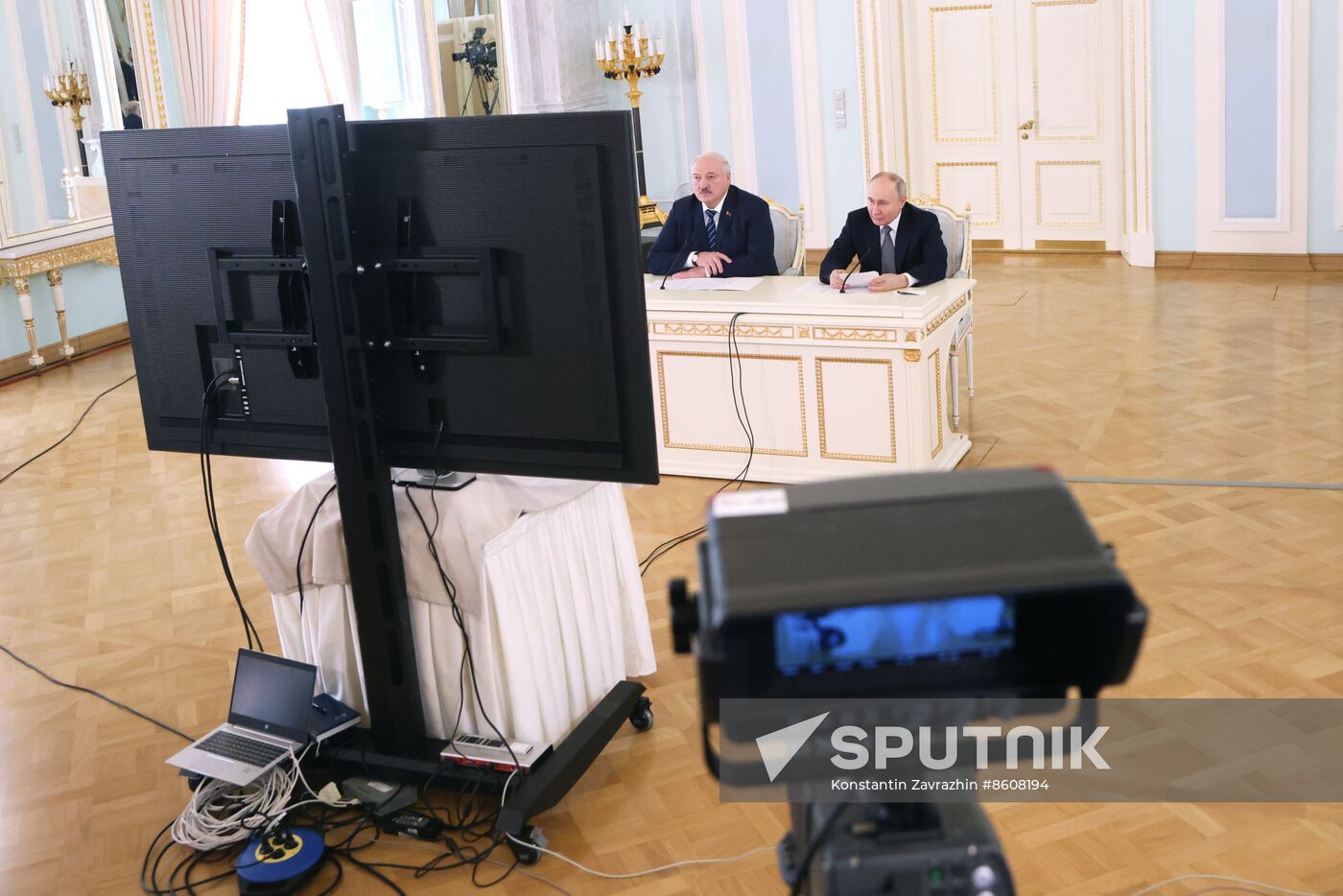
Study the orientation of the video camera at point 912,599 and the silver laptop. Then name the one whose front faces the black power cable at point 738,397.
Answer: the video camera

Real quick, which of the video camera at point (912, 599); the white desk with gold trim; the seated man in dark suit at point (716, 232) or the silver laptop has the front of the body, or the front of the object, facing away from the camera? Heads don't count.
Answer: the video camera

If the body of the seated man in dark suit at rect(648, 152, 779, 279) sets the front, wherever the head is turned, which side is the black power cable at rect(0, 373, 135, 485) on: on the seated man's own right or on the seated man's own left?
on the seated man's own right

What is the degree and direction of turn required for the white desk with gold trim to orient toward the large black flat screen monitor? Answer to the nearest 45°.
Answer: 0° — it already faces it

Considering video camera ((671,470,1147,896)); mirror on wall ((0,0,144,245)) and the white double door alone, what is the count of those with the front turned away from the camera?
1

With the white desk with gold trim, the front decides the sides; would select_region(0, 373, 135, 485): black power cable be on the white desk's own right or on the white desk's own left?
on the white desk's own right

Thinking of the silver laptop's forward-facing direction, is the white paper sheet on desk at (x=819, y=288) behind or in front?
behind

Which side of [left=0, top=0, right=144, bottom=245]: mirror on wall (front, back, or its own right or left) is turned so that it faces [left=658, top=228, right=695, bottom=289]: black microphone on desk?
front

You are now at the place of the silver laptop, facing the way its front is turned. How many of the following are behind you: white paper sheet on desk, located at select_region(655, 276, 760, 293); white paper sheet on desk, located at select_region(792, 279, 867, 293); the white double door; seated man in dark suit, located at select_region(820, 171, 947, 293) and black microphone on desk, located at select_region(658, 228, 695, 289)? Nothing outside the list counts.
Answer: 5

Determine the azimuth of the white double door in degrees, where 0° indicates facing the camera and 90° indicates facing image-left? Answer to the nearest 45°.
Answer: approximately 0°

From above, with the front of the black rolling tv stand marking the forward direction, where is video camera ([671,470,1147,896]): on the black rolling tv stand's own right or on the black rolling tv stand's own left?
on the black rolling tv stand's own right

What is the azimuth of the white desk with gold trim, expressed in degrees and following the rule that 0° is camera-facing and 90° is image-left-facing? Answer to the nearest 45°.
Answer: approximately 0°

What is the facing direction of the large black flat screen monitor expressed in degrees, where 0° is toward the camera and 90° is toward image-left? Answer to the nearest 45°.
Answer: approximately 225°

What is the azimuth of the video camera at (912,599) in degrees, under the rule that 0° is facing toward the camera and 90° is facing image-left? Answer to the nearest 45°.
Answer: approximately 180°

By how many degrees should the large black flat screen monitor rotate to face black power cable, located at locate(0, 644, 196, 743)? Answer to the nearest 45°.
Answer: approximately 90° to its left

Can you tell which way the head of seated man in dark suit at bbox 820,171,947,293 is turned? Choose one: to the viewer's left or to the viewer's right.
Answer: to the viewer's left
